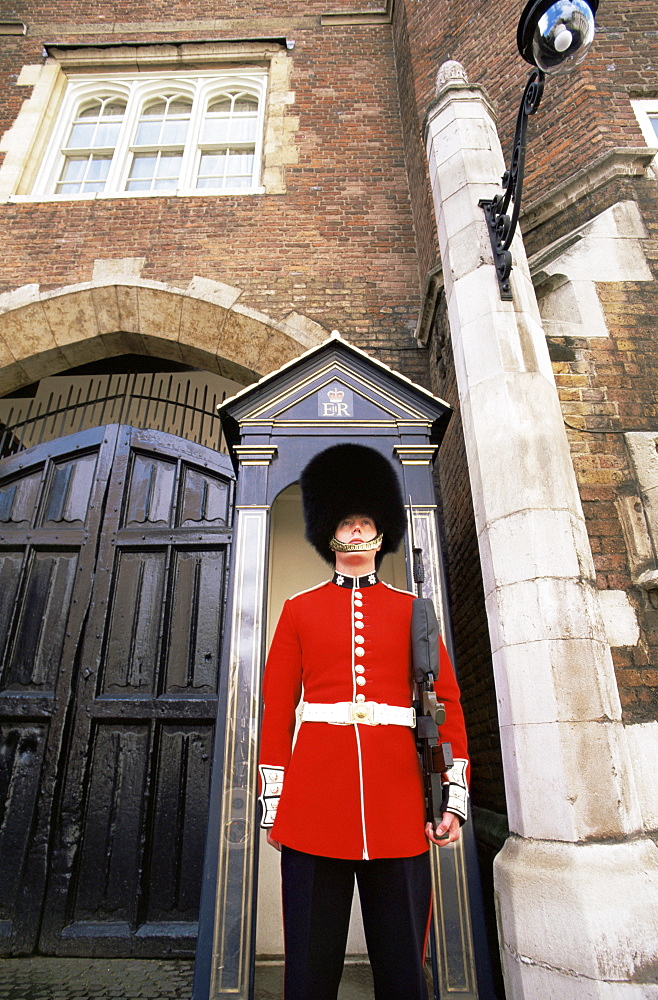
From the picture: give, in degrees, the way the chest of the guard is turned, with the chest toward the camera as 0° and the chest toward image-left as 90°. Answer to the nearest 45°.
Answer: approximately 0°

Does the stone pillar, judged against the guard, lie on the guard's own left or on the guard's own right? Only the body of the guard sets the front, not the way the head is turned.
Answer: on the guard's own left

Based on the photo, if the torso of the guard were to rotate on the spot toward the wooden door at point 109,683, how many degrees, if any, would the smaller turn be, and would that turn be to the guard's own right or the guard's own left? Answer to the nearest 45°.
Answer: approximately 135° to the guard's own right
